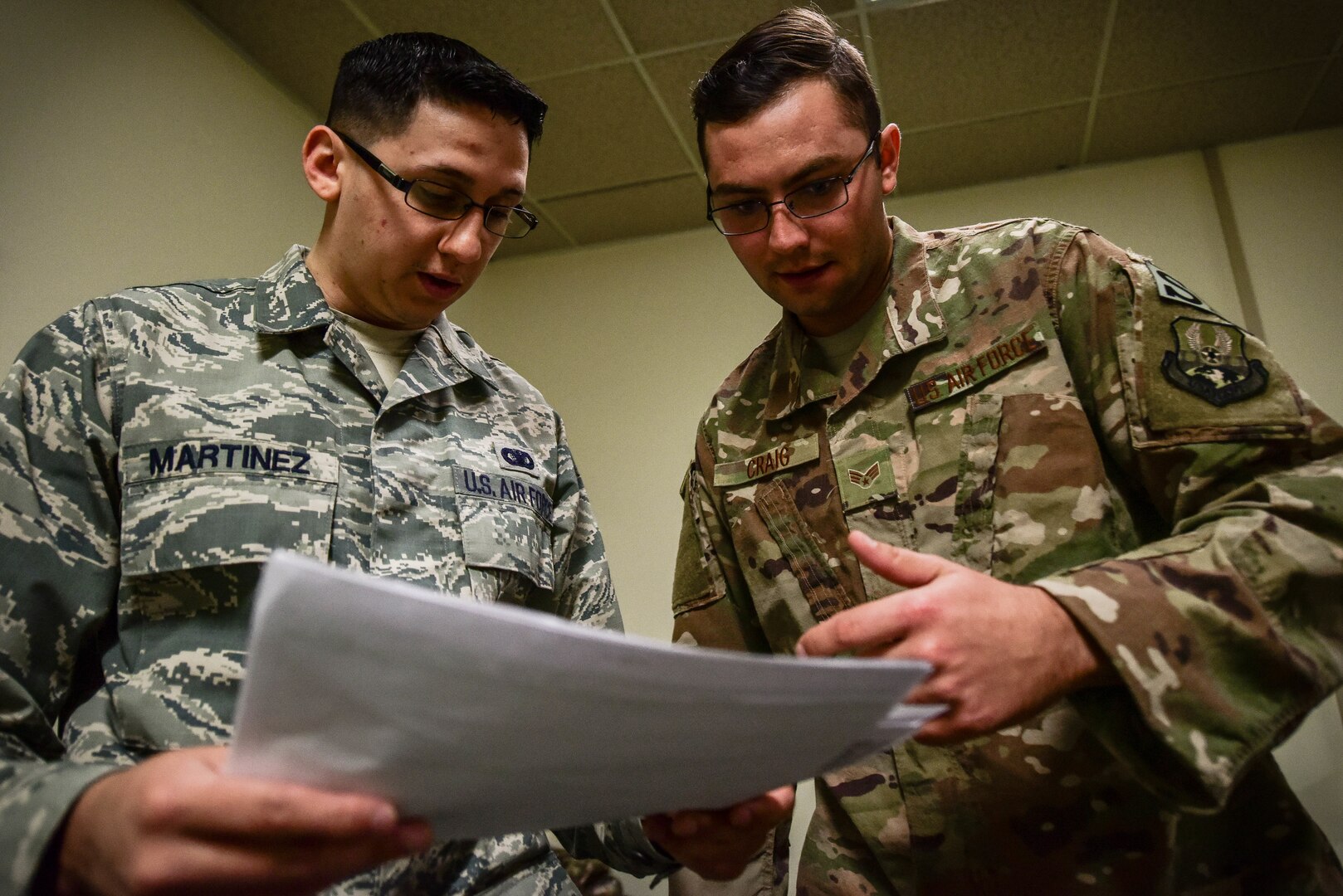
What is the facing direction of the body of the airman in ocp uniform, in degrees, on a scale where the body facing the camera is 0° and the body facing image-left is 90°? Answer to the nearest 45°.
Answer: approximately 45°
